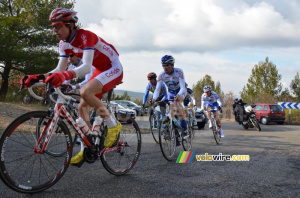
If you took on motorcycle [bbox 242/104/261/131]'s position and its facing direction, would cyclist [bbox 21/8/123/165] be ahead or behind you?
ahead

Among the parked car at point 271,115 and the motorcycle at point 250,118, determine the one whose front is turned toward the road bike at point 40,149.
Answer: the motorcycle

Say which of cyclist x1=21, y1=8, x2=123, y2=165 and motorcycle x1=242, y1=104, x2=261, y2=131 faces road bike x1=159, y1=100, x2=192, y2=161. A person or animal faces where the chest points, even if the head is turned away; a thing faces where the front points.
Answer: the motorcycle

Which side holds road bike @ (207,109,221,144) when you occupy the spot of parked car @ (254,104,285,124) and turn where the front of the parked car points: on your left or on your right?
on your left

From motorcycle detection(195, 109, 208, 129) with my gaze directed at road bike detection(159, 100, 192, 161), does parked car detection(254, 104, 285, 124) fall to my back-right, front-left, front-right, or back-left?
back-left

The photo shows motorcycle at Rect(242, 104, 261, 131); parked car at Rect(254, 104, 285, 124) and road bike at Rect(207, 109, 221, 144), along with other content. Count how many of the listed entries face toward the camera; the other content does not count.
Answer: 2

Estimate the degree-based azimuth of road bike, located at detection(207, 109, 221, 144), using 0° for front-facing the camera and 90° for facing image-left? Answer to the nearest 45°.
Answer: approximately 0°

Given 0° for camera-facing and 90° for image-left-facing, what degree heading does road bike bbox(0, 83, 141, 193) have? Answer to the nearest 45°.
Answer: approximately 45°

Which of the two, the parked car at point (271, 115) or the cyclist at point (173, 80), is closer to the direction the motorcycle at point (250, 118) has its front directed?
the cyclist

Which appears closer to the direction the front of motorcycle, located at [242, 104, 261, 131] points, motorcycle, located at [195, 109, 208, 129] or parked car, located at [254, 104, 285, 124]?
the motorcycle

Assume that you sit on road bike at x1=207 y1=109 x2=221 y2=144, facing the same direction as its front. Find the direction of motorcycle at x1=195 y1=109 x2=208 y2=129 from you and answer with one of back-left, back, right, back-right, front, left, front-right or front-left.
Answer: back
